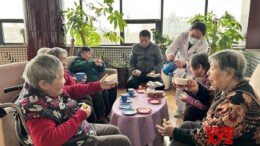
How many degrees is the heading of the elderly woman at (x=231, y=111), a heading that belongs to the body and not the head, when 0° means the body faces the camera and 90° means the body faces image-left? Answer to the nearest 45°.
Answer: approximately 90°

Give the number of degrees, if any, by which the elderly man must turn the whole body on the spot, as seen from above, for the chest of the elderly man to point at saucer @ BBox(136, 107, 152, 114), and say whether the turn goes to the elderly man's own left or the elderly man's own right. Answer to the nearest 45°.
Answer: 0° — they already face it

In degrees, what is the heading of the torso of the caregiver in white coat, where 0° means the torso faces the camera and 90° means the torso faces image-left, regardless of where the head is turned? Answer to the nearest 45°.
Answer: approximately 45°

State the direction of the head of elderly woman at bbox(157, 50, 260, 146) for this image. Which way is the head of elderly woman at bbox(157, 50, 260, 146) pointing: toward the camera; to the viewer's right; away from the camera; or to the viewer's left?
to the viewer's left

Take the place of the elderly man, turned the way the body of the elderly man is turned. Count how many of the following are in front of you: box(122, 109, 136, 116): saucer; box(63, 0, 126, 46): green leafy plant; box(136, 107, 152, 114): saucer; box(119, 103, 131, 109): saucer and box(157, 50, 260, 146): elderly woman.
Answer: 4

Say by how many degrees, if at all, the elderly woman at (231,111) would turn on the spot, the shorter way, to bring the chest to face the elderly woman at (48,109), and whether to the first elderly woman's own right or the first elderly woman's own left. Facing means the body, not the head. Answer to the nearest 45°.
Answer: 0° — they already face them

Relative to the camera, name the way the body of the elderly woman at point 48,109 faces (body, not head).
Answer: to the viewer's right

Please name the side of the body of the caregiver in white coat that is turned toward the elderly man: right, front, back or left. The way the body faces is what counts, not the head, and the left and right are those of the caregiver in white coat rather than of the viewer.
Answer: right

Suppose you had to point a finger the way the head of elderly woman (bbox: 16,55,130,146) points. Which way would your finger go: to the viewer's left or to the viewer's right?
to the viewer's right

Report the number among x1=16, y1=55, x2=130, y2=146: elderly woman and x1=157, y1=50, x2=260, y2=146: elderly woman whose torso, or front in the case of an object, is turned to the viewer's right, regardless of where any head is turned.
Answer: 1

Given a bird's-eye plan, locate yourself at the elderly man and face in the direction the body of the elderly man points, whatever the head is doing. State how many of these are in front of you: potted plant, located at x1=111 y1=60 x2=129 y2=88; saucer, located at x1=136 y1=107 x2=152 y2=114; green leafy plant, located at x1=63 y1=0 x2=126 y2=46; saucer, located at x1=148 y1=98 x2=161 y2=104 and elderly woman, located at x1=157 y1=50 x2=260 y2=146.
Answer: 3

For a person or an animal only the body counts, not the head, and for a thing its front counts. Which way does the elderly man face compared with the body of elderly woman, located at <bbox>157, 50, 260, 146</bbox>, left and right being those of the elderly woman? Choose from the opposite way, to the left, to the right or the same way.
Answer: to the left
